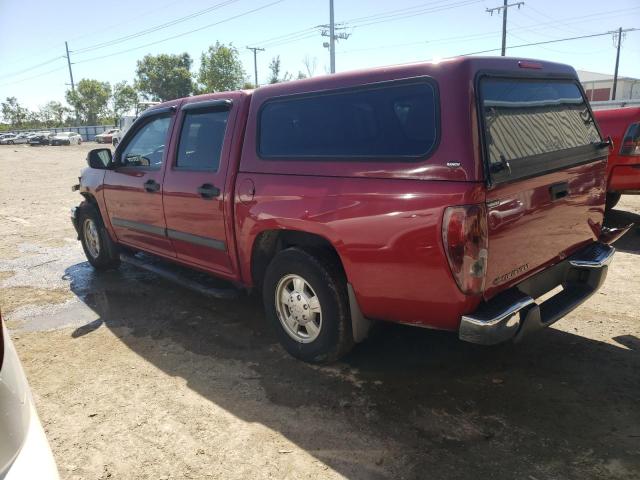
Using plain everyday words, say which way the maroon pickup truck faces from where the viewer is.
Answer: facing away from the viewer and to the left of the viewer

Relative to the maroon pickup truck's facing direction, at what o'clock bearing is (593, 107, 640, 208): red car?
The red car is roughly at 3 o'clock from the maroon pickup truck.

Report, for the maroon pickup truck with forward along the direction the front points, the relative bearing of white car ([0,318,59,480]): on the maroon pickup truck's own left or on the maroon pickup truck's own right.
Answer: on the maroon pickup truck's own left
